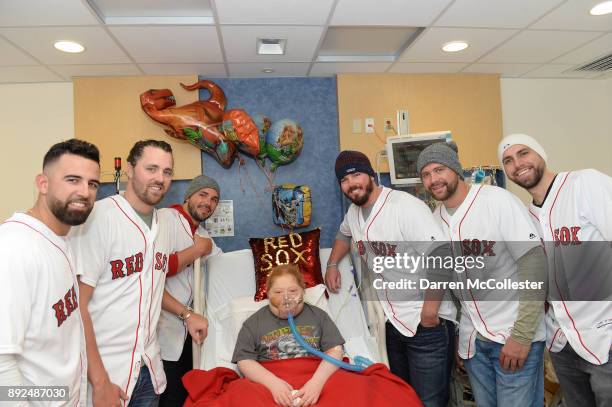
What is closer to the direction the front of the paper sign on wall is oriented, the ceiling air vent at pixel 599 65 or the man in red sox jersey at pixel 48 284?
the man in red sox jersey

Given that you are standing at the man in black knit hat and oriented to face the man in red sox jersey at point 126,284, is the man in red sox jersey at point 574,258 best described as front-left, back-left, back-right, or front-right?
back-left

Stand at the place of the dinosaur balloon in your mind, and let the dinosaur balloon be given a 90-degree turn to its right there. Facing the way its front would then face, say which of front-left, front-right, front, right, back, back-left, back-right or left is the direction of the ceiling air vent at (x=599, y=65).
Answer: right

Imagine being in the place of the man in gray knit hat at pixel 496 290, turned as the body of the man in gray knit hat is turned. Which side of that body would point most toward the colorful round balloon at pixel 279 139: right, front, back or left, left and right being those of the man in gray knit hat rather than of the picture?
right

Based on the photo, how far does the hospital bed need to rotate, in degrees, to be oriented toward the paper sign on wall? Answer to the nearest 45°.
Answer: approximately 180°

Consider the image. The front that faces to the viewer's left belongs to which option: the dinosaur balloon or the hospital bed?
the dinosaur balloon

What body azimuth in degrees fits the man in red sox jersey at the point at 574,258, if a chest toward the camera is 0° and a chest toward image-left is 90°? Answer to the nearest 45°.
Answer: approximately 45°

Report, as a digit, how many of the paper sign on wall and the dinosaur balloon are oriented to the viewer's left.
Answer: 1

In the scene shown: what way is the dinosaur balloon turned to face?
to the viewer's left
